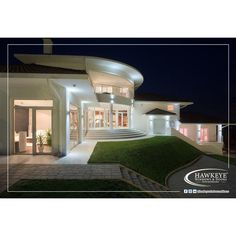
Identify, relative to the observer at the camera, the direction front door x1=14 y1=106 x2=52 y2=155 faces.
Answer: facing the viewer
